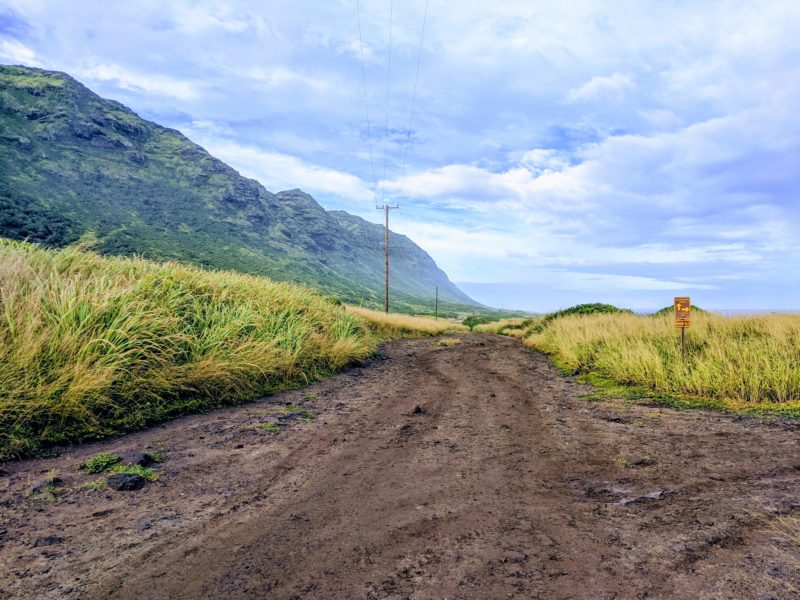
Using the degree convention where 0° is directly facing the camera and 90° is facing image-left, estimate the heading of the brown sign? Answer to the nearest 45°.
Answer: approximately 0°

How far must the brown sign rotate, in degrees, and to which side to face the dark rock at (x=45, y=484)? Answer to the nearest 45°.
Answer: approximately 45° to its right

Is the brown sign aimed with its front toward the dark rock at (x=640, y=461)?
yes

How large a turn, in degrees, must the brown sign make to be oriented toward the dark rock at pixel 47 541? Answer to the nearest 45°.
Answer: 0° — it already faces it

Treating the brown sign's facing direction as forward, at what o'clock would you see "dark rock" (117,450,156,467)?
The dark rock is roughly at 1 o'clock from the brown sign.
